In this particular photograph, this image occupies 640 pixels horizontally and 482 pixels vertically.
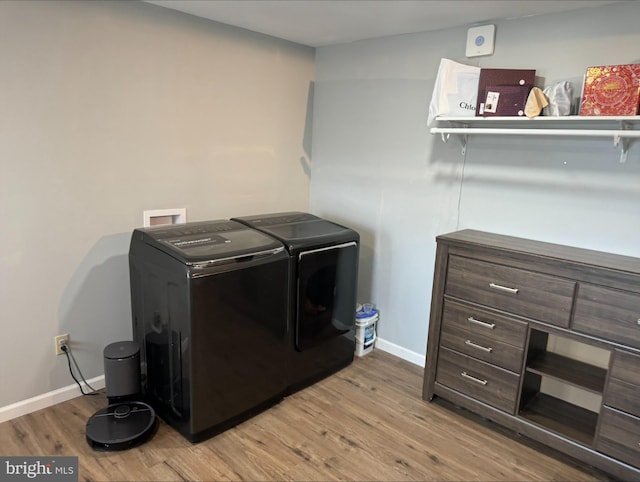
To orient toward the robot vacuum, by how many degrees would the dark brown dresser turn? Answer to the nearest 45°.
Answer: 0° — it already faces it

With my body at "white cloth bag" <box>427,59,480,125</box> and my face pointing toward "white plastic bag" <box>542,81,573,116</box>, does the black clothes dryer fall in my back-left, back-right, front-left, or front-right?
back-right

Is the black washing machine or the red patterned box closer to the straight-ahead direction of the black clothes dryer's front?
the red patterned box

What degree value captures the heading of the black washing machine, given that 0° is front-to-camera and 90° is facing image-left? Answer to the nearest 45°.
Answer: approximately 315°

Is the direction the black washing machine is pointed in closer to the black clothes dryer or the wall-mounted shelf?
the wall-mounted shelf

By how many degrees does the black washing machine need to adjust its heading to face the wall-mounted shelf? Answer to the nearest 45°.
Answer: approximately 45° to its left
